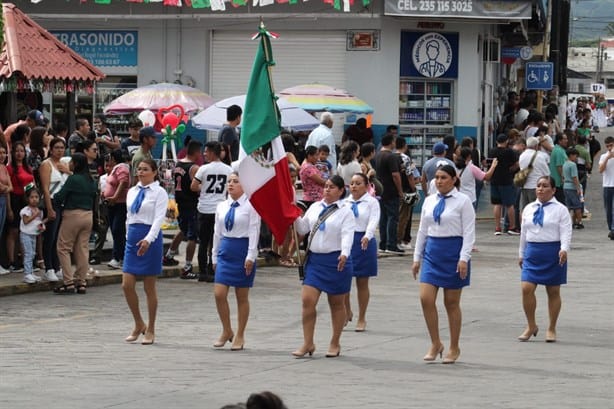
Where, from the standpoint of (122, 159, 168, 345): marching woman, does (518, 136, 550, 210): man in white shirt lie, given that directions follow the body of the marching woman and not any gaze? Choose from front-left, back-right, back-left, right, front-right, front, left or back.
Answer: back

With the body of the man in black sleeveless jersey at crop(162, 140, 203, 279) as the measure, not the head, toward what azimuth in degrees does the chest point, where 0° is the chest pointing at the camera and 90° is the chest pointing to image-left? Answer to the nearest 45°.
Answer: approximately 225°

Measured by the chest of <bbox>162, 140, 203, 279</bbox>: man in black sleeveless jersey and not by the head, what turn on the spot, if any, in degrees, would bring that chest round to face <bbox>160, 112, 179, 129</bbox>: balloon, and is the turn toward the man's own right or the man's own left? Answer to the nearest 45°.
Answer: approximately 45° to the man's own left

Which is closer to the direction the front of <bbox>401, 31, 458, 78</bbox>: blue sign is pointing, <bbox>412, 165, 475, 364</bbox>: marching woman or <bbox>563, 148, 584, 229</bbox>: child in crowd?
the marching woman

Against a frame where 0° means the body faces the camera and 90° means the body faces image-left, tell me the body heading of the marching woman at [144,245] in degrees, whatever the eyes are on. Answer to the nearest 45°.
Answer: approximately 45°

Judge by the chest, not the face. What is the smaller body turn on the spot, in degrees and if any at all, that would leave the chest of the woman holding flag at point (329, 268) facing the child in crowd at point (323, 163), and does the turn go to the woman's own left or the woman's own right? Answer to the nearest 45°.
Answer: approximately 135° to the woman's own right

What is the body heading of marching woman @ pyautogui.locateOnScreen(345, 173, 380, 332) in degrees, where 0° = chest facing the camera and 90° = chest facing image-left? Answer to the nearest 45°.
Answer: approximately 45°

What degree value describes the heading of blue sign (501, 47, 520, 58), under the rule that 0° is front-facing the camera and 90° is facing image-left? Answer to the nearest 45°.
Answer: approximately 0°

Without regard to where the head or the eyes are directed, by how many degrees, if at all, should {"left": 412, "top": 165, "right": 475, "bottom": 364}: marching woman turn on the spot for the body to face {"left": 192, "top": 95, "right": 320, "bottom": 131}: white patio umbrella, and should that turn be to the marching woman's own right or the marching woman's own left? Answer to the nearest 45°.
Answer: approximately 135° to the marching woman's own right
